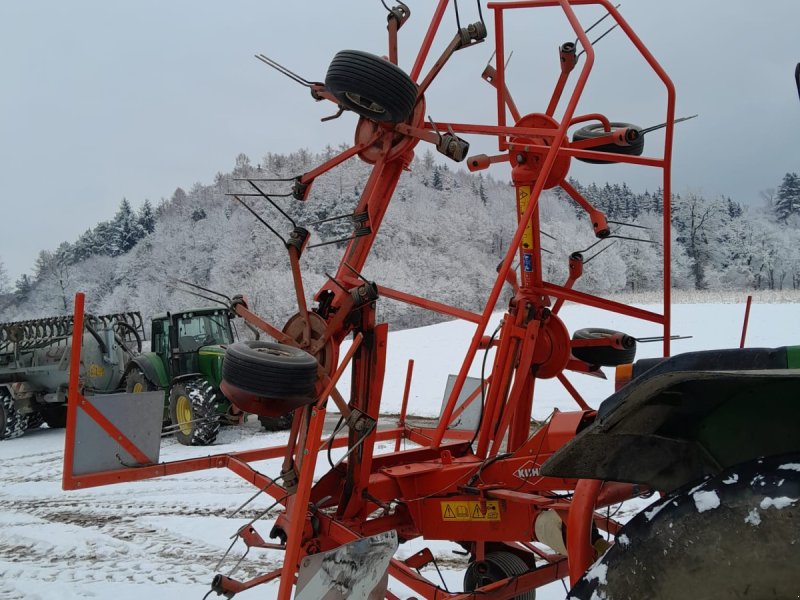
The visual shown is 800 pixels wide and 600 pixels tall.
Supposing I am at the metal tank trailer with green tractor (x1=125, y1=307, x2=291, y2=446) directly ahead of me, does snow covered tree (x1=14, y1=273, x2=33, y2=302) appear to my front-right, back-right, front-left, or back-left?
back-left

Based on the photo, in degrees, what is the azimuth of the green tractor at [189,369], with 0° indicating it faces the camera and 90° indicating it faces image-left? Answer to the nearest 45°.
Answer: approximately 315°

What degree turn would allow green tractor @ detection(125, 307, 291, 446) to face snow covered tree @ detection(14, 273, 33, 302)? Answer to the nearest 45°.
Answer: approximately 135° to its left

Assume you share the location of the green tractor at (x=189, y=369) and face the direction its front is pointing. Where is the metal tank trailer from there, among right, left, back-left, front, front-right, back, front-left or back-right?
back

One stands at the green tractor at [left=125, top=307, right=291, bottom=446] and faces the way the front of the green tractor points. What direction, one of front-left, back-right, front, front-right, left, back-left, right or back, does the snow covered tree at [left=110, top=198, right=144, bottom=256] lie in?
back-left

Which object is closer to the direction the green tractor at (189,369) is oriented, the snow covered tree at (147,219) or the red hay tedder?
the red hay tedder

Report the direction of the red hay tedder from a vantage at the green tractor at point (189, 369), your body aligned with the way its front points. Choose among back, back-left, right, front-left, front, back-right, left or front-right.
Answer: front-right

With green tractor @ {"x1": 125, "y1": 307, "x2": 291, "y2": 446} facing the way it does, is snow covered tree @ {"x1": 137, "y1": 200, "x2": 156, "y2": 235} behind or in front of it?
behind
